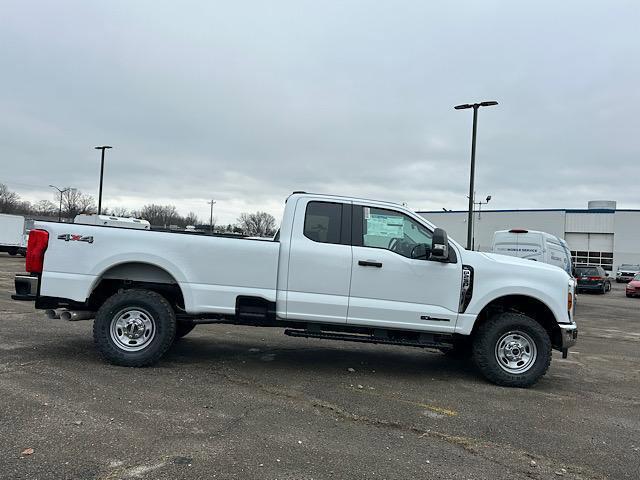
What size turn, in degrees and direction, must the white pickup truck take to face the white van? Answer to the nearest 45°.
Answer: approximately 45° to its left

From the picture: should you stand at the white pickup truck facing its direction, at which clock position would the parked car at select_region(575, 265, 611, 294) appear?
The parked car is roughly at 10 o'clock from the white pickup truck.

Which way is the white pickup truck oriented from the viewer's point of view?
to the viewer's right

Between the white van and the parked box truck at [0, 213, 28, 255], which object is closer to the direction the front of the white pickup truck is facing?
the white van

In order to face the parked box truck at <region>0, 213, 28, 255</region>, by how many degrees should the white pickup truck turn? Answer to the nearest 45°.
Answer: approximately 135° to its left

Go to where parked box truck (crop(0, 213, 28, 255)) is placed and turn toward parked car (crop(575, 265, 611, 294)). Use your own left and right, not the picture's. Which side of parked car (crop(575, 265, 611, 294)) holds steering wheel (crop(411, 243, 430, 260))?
right

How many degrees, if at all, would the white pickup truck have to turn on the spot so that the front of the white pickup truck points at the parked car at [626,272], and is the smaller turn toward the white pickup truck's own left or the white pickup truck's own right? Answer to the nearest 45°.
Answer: approximately 45° to the white pickup truck's own left
